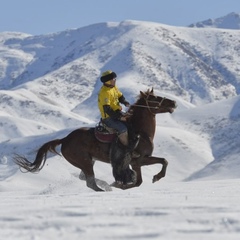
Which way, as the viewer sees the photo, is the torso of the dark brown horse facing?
to the viewer's right
